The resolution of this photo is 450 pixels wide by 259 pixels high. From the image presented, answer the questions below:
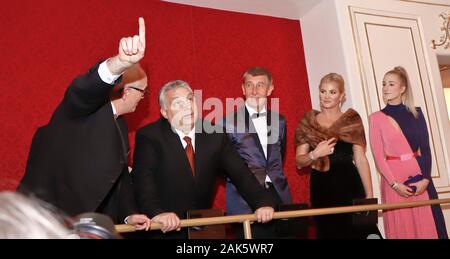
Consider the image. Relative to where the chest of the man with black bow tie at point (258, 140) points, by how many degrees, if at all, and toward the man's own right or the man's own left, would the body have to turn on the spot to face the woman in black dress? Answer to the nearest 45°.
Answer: approximately 90° to the man's own left

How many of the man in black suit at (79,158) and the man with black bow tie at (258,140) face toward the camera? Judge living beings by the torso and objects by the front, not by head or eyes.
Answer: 1

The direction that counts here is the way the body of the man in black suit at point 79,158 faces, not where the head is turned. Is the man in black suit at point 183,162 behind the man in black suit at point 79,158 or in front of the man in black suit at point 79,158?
in front

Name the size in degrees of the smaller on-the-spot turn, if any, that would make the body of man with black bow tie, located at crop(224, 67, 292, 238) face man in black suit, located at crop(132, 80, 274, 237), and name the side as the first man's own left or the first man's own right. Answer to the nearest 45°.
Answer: approximately 45° to the first man's own right

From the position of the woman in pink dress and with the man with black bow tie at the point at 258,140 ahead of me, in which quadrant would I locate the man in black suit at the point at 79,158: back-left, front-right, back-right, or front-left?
front-left

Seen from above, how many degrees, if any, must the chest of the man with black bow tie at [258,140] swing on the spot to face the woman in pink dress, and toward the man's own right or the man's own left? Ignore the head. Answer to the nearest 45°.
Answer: approximately 135° to the man's own left

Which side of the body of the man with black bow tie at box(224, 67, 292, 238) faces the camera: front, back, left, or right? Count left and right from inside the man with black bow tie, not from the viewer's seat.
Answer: front

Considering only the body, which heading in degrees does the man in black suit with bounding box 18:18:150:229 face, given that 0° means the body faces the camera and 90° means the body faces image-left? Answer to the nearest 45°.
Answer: approximately 270°
